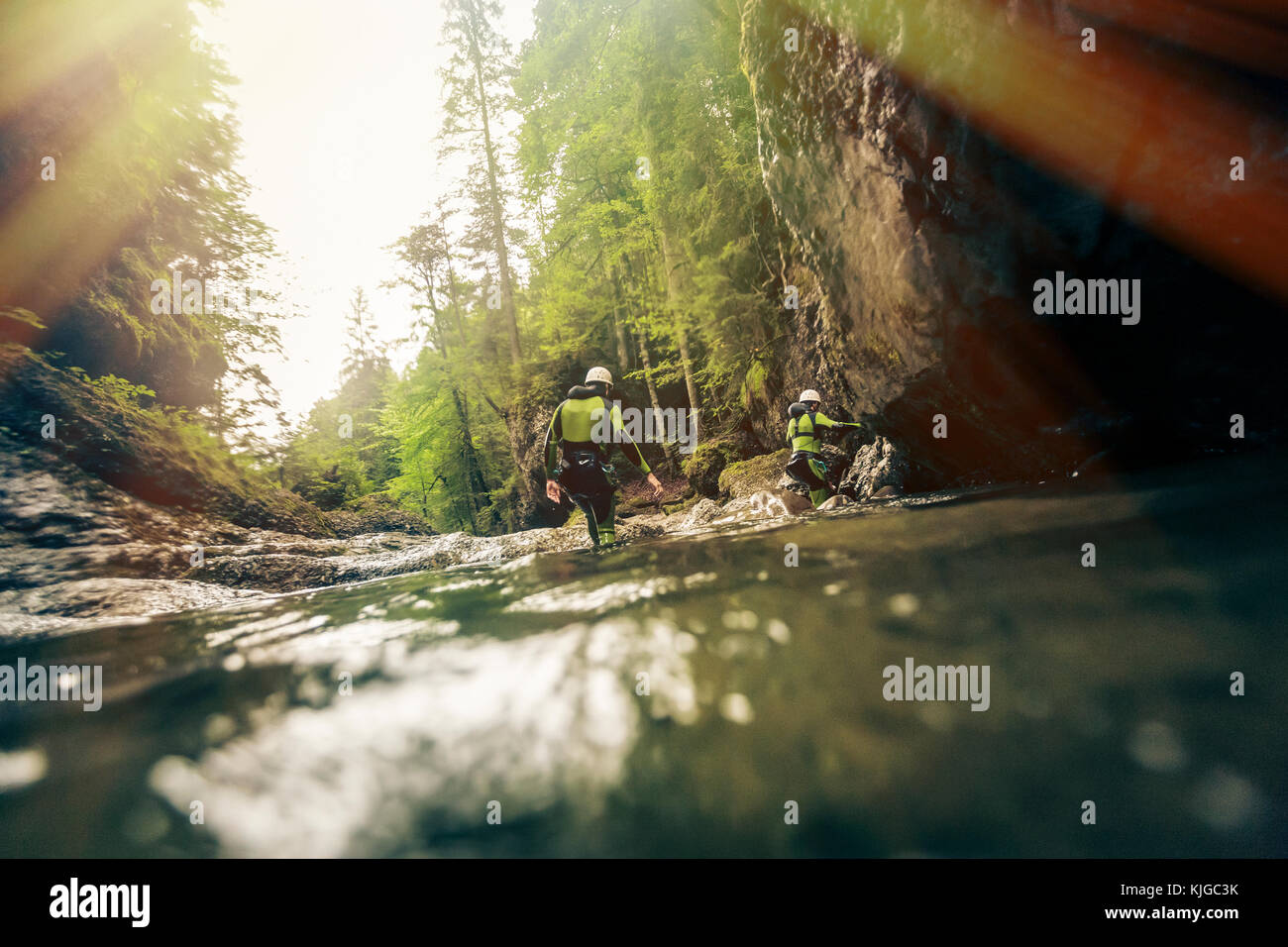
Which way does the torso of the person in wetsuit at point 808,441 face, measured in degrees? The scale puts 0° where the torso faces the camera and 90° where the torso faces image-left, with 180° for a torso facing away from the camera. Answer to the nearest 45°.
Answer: approximately 225°

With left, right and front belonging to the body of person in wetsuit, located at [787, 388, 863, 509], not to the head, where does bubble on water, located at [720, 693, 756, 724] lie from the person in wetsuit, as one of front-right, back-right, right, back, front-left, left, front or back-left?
back-right

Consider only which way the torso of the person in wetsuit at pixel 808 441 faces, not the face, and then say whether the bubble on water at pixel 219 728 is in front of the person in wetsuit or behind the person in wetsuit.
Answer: behind

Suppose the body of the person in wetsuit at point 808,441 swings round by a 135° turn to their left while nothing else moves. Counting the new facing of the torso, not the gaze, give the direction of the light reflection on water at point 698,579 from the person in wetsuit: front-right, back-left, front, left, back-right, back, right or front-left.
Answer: left

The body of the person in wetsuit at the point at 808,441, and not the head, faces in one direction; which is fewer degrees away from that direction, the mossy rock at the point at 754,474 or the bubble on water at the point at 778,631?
the mossy rock

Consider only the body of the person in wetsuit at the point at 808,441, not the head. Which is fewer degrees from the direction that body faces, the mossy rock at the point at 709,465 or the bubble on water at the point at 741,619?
the mossy rock

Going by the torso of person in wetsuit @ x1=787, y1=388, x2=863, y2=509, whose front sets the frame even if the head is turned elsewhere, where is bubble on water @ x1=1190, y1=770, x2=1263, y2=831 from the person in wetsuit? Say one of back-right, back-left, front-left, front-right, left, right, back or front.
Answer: back-right

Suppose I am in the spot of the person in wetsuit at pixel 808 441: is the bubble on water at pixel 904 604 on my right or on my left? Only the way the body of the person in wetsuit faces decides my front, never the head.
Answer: on my right

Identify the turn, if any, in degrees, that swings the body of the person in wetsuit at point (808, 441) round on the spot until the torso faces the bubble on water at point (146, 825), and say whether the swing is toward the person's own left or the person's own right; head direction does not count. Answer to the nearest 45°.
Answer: approximately 135° to the person's own right
